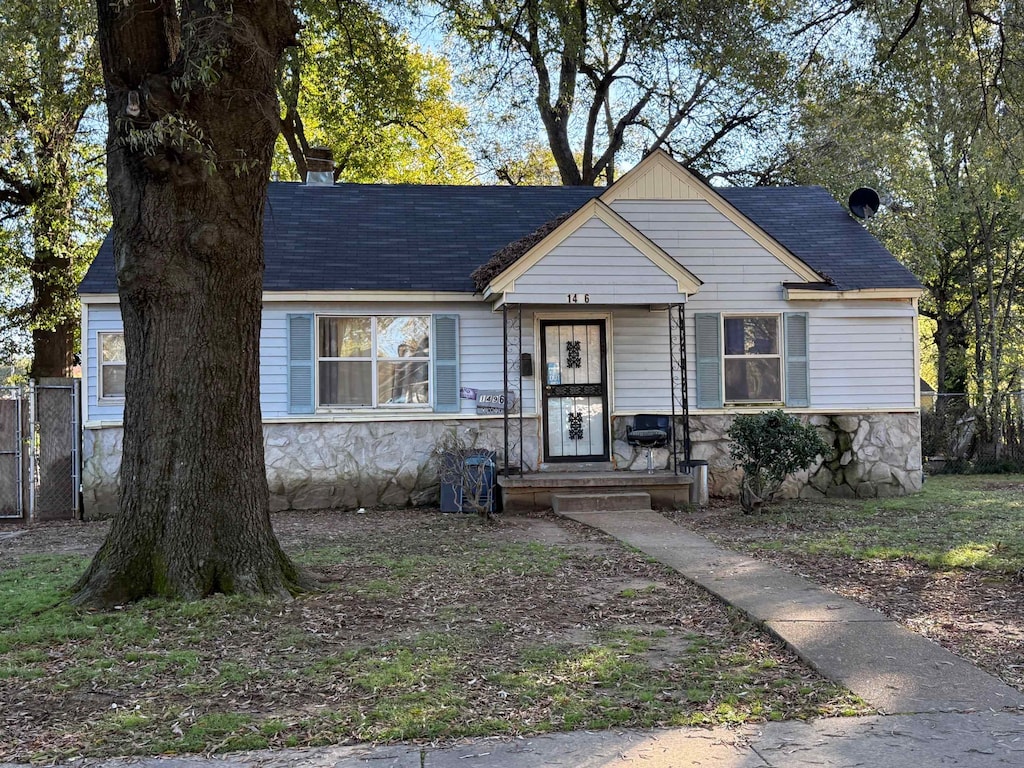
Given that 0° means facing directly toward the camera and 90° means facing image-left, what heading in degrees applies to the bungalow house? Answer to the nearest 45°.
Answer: approximately 0°

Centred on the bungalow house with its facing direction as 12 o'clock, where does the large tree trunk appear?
The large tree trunk is roughly at 1 o'clock from the bungalow house.

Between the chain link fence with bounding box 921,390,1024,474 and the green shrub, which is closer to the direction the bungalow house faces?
the green shrub

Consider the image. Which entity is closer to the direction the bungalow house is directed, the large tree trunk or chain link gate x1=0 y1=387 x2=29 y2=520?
the large tree trunk

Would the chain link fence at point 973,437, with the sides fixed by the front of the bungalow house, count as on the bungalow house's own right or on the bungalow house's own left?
on the bungalow house's own left

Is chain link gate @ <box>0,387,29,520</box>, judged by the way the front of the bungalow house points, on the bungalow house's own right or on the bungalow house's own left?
on the bungalow house's own right

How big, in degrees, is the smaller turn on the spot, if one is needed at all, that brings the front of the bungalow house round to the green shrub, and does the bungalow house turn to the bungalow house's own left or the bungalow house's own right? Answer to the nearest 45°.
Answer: approximately 45° to the bungalow house's own left

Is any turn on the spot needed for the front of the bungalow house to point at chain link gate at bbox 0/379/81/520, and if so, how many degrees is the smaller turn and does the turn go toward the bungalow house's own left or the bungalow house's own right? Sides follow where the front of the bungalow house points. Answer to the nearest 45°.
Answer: approximately 90° to the bungalow house's own right
